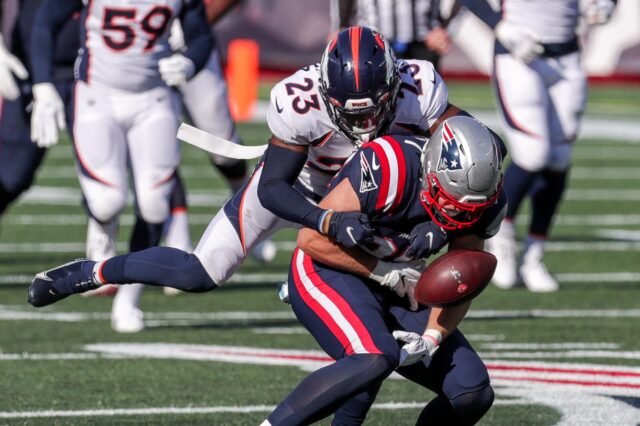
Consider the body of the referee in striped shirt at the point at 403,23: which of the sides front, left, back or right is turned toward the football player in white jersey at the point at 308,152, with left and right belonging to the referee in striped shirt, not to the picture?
front

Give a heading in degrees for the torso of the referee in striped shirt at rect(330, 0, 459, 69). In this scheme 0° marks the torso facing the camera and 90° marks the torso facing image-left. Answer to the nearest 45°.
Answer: approximately 0°

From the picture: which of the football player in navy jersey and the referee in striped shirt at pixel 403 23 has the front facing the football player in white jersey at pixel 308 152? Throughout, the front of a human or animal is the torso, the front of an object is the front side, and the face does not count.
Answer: the referee in striped shirt

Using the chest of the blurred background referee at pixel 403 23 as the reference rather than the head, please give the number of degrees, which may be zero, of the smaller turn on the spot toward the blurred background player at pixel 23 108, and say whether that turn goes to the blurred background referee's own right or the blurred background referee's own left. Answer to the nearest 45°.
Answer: approximately 45° to the blurred background referee's own right

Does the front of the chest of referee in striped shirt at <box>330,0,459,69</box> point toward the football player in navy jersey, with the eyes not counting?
yes

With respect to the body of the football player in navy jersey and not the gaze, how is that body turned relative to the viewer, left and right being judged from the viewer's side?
facing the viewer and to the right of the viewer

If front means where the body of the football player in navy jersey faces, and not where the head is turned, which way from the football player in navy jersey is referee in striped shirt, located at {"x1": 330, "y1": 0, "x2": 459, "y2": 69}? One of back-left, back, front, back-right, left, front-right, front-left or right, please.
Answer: back-left

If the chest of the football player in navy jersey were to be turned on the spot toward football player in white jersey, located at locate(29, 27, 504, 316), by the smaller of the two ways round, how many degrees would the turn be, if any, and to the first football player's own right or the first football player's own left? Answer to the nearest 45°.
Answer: approximately 180°

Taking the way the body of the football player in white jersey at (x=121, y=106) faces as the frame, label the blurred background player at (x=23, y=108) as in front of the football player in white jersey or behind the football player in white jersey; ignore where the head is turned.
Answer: behind

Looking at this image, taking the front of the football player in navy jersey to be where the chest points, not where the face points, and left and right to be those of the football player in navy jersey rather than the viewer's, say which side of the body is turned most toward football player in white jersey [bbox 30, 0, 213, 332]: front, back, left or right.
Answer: back

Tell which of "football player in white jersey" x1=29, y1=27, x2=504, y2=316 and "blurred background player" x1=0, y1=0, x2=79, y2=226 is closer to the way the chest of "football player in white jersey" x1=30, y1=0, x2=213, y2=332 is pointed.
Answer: the football player in white jersey

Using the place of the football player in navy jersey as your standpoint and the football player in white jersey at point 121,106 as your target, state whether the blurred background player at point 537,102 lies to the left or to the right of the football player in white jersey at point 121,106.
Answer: right
